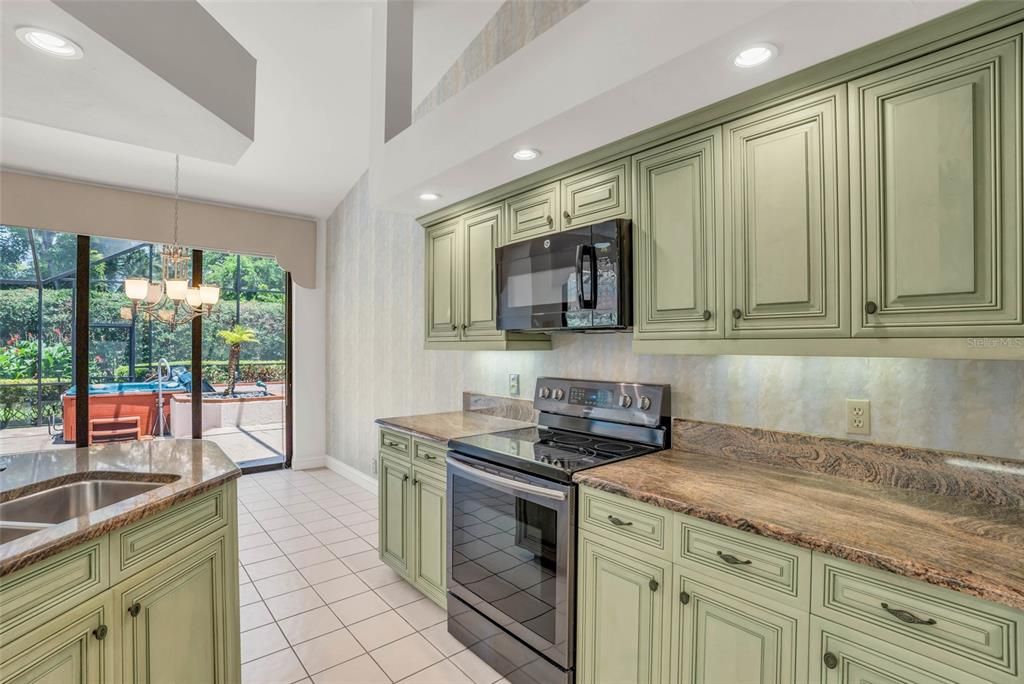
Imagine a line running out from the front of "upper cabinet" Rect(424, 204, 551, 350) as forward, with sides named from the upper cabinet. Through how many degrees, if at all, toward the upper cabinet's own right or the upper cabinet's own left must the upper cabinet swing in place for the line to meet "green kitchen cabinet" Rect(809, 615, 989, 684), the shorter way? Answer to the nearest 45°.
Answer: approximately 90° to the upper cabinet's own left

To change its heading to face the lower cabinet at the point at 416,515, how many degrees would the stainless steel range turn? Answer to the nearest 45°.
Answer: approximately 90° to its right

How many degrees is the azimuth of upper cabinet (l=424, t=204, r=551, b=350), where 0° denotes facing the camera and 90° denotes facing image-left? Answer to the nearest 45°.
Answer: approximately 45°

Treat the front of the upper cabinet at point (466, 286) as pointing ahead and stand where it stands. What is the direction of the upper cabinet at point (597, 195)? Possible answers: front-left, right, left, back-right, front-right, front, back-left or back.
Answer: left

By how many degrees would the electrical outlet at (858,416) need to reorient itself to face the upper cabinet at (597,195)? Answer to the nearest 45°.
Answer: approximately 90° to its right

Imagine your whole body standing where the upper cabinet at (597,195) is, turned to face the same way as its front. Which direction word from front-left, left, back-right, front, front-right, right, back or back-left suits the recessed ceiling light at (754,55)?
left

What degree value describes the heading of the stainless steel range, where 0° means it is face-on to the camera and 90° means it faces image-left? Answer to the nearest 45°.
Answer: approximately 45°

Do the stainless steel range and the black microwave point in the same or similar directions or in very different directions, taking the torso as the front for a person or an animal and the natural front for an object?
same or similar directions

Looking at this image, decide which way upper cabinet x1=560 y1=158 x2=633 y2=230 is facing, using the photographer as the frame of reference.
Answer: facing the viewer and to the left of the viewer

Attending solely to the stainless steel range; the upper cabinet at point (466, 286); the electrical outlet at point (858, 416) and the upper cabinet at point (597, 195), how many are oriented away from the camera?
0

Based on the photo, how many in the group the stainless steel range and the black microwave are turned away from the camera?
0

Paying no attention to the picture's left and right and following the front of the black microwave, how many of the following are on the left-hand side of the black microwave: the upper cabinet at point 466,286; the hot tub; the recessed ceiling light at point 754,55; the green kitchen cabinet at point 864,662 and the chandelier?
2

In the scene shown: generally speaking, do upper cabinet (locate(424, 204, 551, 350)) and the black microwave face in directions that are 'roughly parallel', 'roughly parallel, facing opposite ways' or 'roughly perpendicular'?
roughly parallel

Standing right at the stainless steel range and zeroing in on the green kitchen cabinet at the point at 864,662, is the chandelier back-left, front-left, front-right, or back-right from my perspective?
back-right

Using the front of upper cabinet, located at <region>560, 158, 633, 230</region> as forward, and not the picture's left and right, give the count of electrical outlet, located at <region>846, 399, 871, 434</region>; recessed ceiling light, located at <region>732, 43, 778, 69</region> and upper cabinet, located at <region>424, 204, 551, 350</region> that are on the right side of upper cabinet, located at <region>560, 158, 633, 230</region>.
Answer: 1
